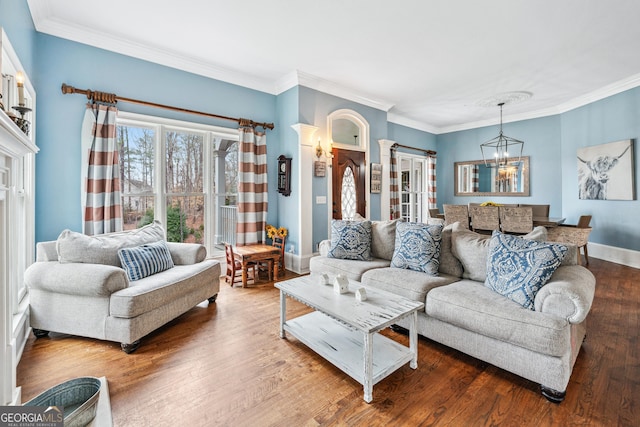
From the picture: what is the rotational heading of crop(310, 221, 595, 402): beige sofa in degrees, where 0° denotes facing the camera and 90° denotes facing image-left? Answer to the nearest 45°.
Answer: approximately 45°

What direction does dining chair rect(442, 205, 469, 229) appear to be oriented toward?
away from the camera

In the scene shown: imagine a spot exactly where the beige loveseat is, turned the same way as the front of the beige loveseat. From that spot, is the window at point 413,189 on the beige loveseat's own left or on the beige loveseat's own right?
on the beige loveseat's own left

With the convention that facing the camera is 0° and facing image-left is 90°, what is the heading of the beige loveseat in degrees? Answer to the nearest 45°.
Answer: approximately 315°

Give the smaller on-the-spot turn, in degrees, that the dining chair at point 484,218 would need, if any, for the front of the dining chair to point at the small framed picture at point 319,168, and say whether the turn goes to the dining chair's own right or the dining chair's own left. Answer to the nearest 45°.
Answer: approximately 135° to the dining chair's own left

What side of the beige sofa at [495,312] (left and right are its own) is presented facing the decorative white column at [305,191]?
right

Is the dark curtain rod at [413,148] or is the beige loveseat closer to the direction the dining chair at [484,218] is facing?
the dark curtain rod

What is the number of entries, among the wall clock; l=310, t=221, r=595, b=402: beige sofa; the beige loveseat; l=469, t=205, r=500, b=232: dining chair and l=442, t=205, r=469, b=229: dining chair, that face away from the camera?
2

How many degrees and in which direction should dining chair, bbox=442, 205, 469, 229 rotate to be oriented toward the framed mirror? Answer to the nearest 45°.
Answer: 0° — it already faces it

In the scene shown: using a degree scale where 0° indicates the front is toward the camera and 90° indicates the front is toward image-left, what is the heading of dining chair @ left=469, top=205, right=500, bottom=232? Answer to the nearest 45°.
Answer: approximately 180°

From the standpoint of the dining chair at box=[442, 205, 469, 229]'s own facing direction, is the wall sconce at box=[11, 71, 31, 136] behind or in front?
behind

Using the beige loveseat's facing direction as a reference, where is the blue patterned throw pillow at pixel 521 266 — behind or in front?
in front

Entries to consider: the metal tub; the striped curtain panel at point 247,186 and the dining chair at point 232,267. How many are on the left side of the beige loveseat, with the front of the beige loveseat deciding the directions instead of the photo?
2

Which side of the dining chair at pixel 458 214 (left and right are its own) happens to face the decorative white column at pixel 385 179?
left
